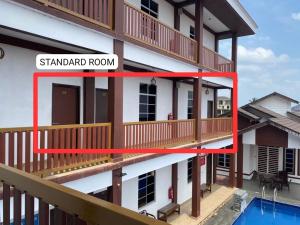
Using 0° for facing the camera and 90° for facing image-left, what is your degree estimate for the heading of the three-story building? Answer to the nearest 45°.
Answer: approximately 315°

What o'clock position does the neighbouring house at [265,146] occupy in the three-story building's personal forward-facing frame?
The neighbouring house is roughly at 9 o'clock from the three-story building.

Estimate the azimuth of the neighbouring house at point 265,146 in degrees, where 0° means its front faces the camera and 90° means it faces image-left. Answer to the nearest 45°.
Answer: approximately 0°
